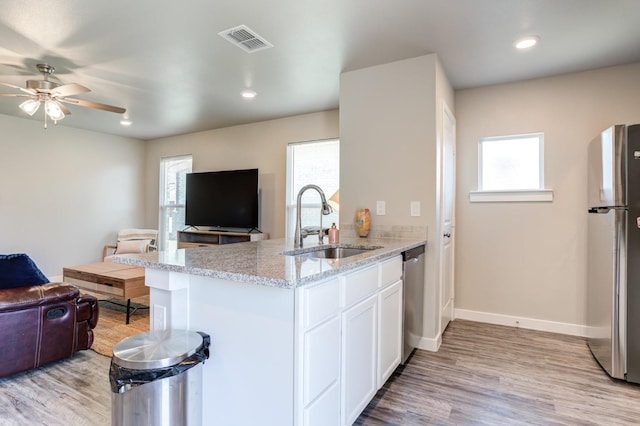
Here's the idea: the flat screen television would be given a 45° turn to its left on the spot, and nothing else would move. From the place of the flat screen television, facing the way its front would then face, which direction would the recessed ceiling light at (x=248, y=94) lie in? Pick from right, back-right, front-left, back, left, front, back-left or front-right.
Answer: front

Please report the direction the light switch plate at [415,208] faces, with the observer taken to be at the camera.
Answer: facing the viewer

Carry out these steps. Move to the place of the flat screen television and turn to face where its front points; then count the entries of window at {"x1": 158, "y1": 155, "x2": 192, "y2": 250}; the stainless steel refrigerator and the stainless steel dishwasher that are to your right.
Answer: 1

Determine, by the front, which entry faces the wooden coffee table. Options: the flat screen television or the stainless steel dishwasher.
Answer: the flat screen television

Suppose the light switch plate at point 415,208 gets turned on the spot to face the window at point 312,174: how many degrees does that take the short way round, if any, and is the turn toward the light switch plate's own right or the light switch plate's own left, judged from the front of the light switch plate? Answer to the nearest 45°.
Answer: approximately 135° to the light switch plate's own right

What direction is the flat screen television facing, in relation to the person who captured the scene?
facing the viewer and to the left of the viewer

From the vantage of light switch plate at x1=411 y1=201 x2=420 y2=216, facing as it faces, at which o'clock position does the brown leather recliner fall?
The brown leather recliner is roughly at 2 o'clock from the light switch plate.

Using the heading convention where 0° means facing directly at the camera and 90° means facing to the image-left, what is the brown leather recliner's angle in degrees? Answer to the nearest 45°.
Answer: approximately 225°

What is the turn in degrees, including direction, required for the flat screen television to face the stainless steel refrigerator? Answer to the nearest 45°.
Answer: approximately 90° to its left

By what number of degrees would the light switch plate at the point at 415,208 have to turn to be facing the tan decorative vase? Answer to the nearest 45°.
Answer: approximately 90° to its right
